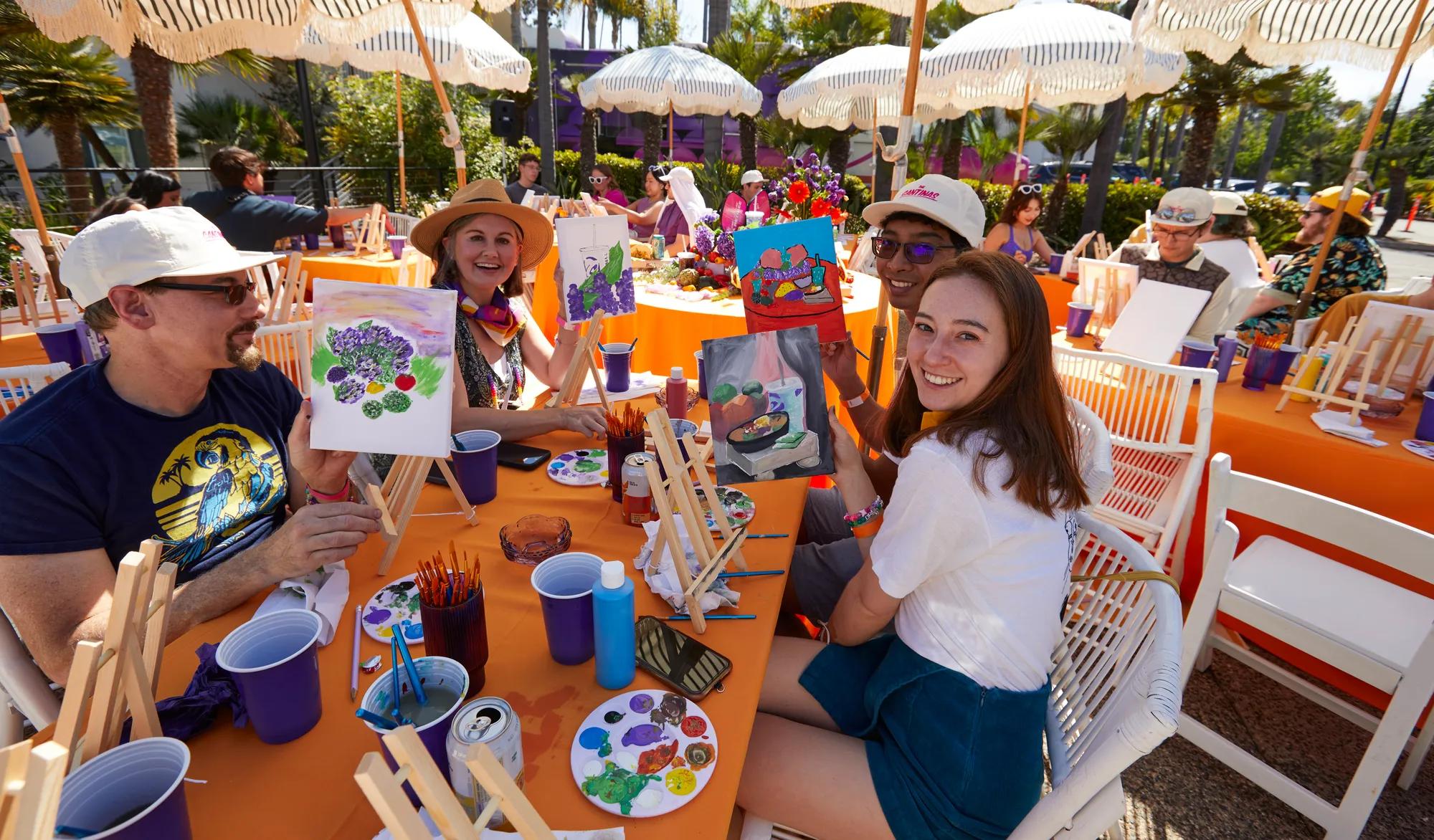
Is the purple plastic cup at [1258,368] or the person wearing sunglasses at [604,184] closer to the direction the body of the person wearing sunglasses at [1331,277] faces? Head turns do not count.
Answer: the person wearing sunglasses

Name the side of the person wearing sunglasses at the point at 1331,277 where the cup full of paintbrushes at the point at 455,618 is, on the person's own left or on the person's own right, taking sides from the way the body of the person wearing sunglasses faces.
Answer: on the person's own left

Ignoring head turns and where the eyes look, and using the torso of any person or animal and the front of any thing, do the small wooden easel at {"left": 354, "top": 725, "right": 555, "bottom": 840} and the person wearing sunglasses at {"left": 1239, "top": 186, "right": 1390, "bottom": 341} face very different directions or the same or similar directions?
very different directions

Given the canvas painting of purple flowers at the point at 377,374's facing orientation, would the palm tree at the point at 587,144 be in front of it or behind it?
behind

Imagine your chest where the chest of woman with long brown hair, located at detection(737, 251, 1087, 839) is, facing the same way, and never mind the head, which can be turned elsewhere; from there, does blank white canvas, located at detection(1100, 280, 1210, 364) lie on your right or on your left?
on your right

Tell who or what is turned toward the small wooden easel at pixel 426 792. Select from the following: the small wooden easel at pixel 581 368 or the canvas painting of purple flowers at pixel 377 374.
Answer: the canvas painting of purple flowers

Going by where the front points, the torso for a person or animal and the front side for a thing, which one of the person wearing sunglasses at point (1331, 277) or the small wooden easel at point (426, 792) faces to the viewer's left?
the person wearing sunglasses

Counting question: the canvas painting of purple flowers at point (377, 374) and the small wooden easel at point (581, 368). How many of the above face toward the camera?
1

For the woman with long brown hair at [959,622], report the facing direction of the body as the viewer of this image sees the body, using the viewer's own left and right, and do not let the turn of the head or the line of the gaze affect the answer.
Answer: facing to the left of the viewer

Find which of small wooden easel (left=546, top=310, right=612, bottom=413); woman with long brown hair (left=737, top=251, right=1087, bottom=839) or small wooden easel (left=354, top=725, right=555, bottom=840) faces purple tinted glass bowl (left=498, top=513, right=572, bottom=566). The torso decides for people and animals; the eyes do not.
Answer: the woman with long brown hair

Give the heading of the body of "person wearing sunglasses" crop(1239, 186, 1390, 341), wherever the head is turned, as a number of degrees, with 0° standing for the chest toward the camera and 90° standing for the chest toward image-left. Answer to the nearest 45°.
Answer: approximately 90°
